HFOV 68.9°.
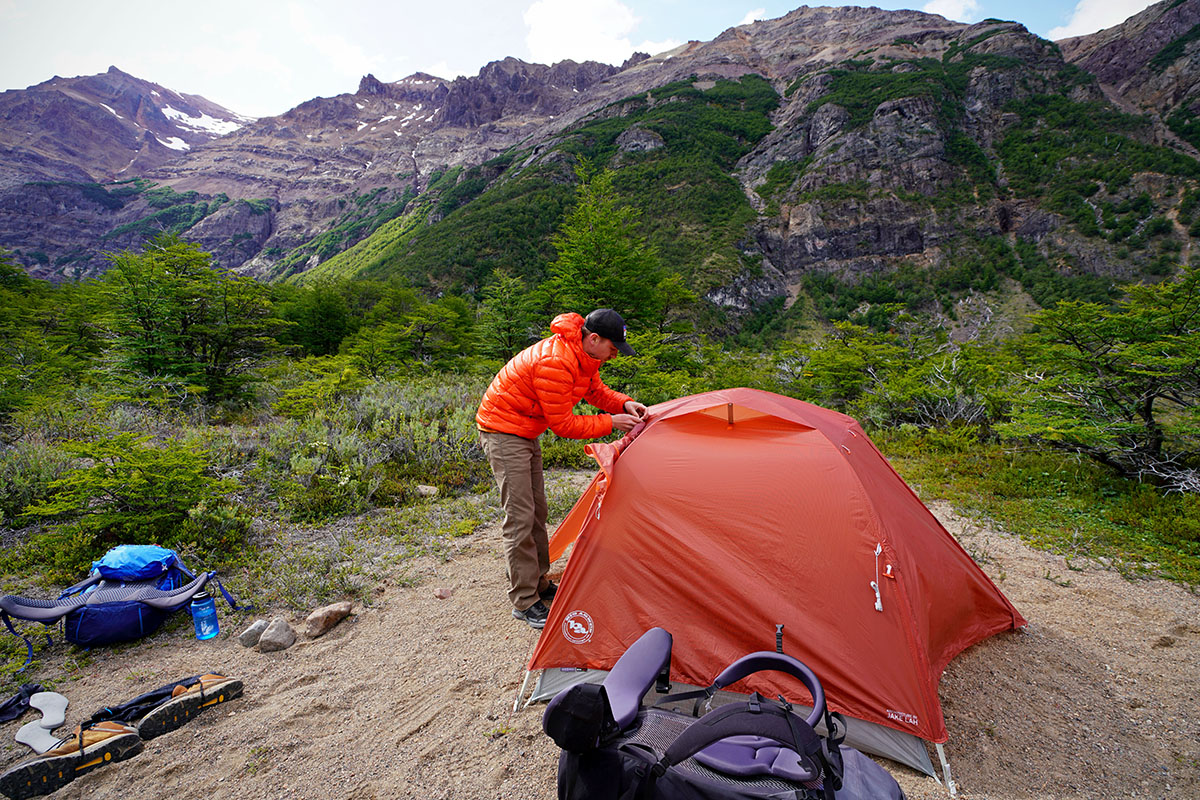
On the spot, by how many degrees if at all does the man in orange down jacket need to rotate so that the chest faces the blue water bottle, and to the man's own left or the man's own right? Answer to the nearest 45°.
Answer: approximately 180°

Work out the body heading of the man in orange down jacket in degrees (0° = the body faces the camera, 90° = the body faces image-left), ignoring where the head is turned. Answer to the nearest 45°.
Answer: approximately 270°

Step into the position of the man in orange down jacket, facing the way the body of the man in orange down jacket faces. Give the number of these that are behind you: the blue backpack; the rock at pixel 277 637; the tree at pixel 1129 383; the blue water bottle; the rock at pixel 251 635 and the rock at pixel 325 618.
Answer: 5

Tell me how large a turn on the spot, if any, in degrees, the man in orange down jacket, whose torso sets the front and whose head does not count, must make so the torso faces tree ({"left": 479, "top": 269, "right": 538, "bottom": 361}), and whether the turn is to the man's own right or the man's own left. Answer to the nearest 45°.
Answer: approximately 90° to the man's own left

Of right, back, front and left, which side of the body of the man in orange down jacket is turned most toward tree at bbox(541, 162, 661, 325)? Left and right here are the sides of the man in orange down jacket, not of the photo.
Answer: left

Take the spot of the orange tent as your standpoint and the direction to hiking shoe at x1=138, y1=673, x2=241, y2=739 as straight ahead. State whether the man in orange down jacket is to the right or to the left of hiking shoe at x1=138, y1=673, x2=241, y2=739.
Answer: right
